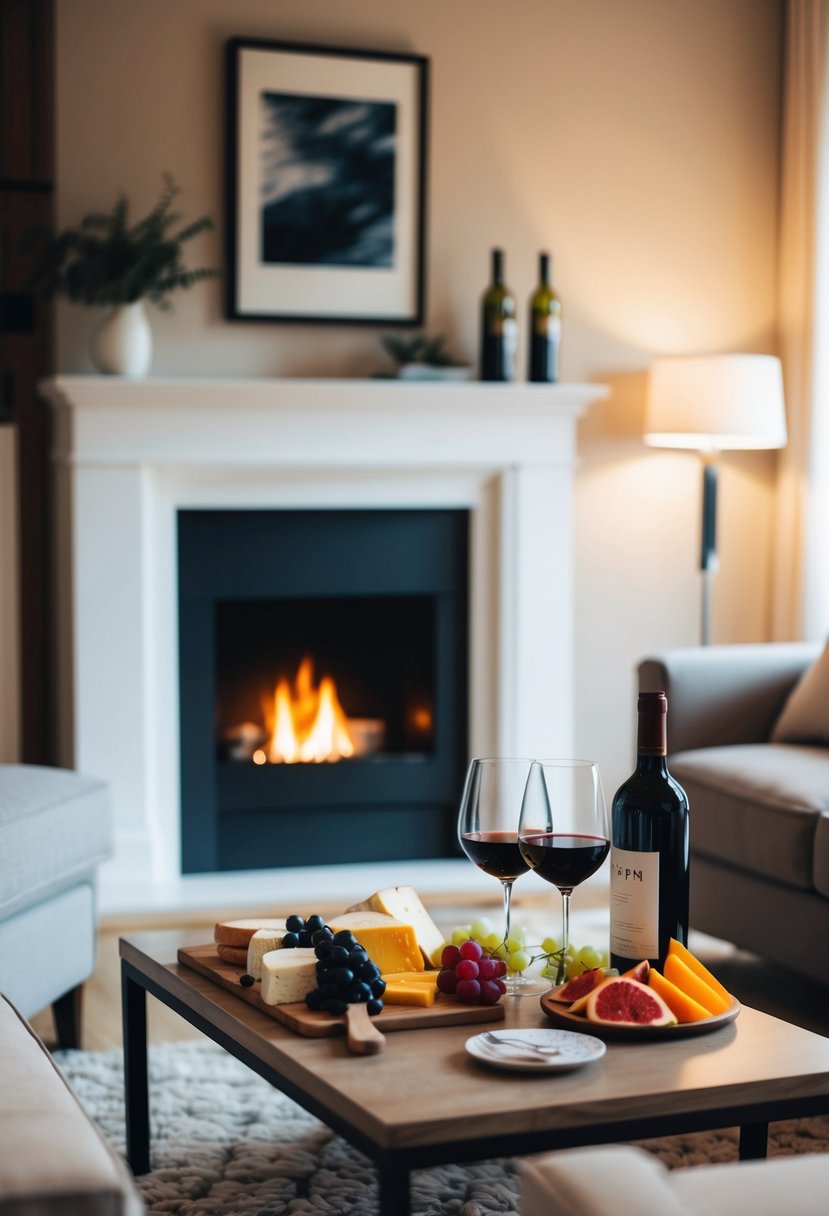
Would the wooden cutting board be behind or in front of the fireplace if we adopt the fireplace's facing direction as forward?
in front

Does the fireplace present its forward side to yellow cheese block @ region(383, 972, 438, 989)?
yes

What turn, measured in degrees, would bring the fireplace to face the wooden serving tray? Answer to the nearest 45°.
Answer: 0° — it already faces it

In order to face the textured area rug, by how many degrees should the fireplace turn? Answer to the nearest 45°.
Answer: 0° — it already faces it

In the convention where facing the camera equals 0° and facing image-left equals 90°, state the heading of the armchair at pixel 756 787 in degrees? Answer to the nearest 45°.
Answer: approximately 45°

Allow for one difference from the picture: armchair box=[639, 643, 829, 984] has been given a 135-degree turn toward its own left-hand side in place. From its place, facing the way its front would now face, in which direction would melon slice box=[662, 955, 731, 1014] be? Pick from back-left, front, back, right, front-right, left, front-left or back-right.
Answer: right

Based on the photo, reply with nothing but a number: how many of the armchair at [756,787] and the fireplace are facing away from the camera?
0

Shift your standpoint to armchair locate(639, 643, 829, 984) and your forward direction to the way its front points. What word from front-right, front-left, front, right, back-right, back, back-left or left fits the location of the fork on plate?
front-left

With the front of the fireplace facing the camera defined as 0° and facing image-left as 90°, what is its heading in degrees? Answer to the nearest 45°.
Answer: approximately 0°

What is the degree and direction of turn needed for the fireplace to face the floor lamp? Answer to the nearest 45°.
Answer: approximately 90° to its left

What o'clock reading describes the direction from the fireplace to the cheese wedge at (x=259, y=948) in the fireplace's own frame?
The cheese wedge is roughly at 12 o'clock from the fireplace.
